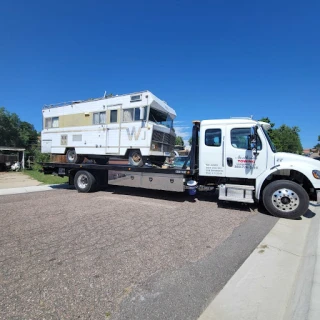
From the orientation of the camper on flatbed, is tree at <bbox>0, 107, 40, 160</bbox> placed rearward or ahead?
rearward

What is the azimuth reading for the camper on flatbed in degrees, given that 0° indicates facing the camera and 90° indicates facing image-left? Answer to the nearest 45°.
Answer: approximately 315°

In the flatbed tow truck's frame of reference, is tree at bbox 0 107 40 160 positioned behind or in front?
behind

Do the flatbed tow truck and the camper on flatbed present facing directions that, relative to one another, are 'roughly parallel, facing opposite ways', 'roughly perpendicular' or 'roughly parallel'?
roughly parallel

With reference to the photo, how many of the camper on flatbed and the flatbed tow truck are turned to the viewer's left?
0

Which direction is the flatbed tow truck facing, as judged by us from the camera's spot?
facing the viewer and to the right of the viewer
